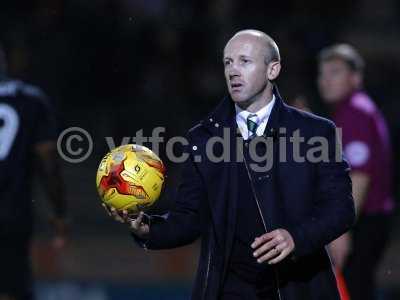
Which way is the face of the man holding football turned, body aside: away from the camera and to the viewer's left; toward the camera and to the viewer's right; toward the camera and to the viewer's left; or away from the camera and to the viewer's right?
toward the camera and to the viewer's left

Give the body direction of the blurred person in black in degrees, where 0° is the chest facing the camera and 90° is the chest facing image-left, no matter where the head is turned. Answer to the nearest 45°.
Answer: approximately 180°

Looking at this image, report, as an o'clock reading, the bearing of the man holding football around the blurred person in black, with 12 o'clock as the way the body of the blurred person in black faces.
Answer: The man holding football is roughly at 5 o'clock from the blurred person in black.
